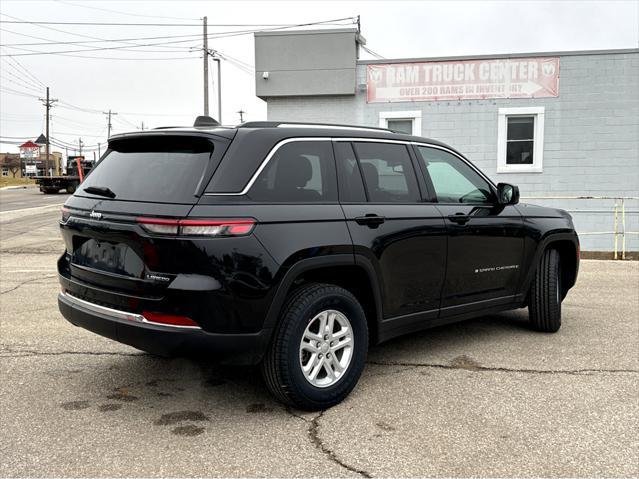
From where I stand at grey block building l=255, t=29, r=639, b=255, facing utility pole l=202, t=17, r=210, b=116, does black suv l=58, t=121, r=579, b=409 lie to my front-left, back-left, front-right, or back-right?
back-left

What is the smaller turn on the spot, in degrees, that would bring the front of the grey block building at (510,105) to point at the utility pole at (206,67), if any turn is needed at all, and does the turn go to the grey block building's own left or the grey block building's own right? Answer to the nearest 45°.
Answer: approximately 45° to the grey block building's own right

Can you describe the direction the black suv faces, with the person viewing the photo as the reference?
facing away from the viewer and to the right of the viewer

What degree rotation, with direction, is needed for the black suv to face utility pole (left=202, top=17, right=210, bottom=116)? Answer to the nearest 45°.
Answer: approximately 45° to its left
